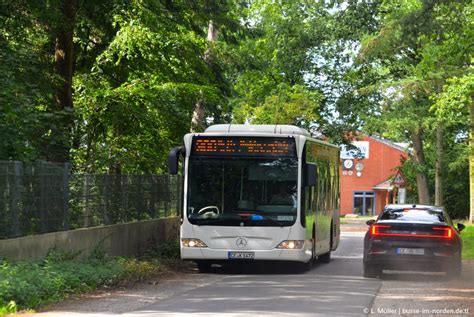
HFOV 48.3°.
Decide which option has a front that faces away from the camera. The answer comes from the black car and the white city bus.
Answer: the black car

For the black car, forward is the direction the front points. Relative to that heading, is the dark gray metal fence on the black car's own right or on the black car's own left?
on the black car's own left

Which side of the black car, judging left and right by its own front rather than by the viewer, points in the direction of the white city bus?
left

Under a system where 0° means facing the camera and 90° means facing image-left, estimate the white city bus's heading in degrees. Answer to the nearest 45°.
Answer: approximately 0°

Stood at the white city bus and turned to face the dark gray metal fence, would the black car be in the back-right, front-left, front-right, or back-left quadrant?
back-left

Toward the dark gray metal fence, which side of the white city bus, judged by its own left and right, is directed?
right

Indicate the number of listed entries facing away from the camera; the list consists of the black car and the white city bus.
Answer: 1

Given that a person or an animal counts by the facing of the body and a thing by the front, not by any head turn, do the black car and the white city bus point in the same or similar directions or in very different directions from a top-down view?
very different directions

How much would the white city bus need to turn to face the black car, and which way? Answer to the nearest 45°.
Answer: approximately 90° to its left

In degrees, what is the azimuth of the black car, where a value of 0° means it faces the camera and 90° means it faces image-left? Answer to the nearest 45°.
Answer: approximately 180°
